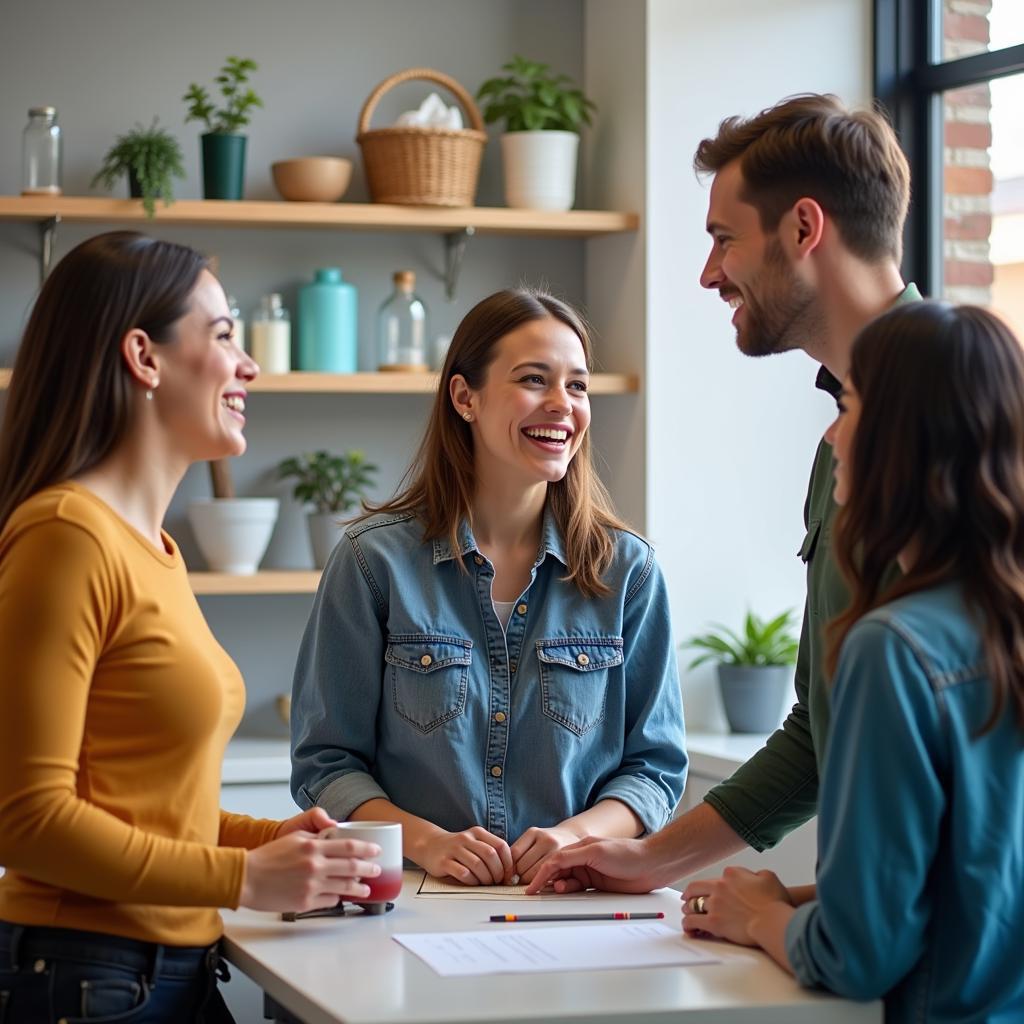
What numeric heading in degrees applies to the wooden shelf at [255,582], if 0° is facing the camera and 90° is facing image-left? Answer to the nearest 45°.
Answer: approximately 0°

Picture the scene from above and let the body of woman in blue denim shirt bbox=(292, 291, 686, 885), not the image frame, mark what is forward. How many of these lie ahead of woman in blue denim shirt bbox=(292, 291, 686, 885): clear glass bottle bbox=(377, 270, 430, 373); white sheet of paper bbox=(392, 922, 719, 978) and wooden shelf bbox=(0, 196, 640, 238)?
1

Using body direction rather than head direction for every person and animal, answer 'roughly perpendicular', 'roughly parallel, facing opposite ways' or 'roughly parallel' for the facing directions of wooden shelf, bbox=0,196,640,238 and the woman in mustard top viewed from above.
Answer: roughly perpendicular

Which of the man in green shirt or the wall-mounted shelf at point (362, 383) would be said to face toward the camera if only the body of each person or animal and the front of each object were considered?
the wall-mounted shelf

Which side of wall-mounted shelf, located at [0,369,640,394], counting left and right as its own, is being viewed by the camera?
front

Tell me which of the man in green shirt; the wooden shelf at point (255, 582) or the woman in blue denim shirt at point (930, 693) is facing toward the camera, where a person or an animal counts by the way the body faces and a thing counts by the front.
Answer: the wooden shelf

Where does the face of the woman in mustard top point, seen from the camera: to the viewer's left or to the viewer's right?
to the viewer's right

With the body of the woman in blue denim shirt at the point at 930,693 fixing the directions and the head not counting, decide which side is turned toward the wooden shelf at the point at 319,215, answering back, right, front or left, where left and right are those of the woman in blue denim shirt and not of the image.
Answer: front

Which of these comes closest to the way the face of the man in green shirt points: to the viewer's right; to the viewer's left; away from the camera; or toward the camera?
to the viewer's left

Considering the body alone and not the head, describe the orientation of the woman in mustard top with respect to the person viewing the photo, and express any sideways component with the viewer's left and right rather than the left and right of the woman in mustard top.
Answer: facing to the right of the viewer

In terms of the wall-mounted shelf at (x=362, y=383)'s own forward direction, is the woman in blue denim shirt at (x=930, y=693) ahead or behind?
ahead

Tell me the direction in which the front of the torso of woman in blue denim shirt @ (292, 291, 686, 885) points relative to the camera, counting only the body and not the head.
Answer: toward the camera

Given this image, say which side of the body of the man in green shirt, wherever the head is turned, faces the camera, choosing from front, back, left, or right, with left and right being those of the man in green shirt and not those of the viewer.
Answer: left

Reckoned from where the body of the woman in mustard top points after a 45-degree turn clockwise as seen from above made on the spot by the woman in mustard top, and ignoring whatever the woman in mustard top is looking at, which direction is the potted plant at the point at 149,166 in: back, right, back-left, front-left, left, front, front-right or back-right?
back-left

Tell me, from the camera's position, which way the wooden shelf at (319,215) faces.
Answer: facing the viewer
